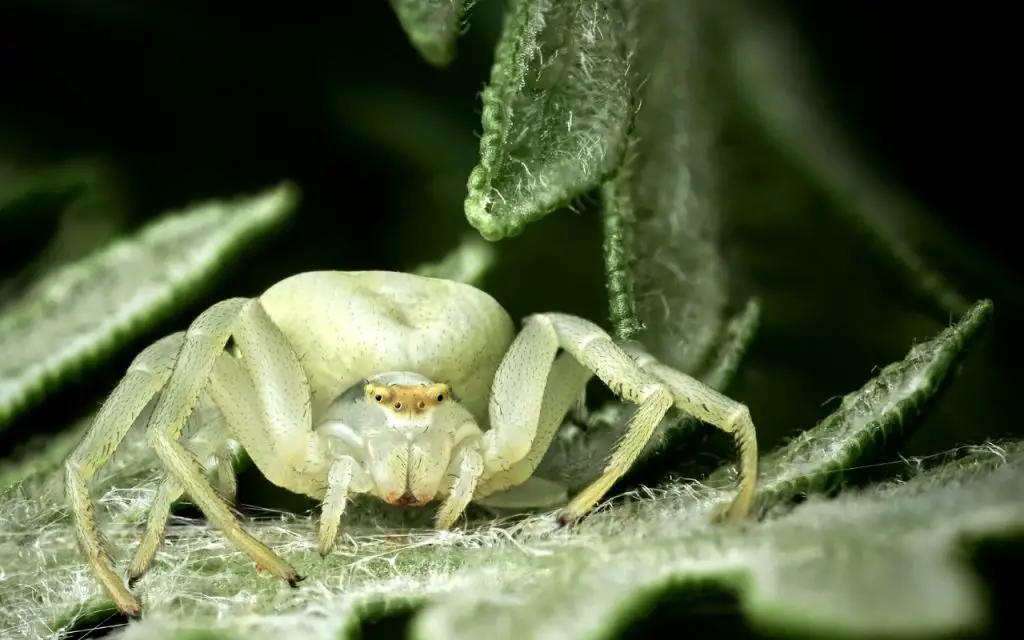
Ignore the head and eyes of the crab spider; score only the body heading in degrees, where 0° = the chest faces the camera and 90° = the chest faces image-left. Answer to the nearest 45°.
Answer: approximately 0°
